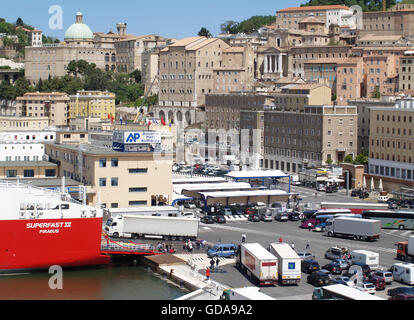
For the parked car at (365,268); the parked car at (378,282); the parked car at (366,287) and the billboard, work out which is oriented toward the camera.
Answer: the billboard

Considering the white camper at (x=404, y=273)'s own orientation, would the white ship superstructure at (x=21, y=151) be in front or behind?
in front
